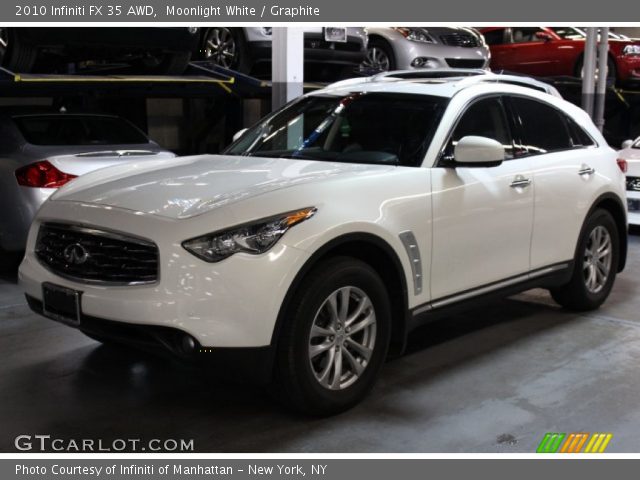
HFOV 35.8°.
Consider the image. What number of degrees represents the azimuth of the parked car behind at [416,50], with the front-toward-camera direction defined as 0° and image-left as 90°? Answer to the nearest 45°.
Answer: approximately 315°

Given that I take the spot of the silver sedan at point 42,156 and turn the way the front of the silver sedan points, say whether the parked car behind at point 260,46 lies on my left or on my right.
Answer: on my right

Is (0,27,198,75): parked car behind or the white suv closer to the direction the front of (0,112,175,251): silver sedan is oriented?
the parked car behind

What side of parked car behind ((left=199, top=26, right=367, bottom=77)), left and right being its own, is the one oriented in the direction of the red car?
left

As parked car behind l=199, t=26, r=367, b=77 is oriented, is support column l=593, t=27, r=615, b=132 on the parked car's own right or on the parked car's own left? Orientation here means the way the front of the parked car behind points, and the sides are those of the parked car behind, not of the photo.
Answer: on the parked car's own left

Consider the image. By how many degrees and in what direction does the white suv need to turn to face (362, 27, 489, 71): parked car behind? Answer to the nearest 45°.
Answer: approximately 135° to its right

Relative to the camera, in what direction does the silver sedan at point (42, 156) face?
facing away from the viewer and to the left of the viewer

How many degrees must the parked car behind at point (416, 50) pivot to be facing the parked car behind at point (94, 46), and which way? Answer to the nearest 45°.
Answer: approximately 90° to its right

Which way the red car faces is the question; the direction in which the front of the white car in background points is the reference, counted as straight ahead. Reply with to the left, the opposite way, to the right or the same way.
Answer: to the left
